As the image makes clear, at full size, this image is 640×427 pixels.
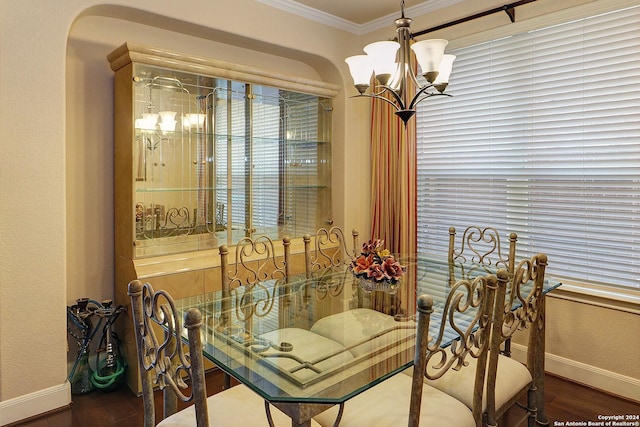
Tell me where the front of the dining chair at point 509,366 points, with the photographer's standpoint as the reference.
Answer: facing away from the viewer and to the left of the viewer

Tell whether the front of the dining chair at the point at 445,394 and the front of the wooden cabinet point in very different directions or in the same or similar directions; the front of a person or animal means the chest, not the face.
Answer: very different directions

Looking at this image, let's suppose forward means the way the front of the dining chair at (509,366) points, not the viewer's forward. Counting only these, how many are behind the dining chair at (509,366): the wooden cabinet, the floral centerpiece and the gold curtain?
0

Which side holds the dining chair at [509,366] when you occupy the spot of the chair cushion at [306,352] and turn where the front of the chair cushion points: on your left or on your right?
on your left

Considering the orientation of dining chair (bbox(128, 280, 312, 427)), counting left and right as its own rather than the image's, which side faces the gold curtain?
front

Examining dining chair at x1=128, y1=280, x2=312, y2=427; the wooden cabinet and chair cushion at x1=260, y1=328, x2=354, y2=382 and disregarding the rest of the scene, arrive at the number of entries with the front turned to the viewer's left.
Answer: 0

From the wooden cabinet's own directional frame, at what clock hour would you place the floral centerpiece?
The floral centerpiece is roughly at 12 o'clock from the wooden cabinet.

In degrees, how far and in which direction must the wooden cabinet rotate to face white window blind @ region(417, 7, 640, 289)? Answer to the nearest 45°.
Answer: approximately 45° to its left

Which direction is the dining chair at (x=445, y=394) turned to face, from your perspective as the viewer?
facing away from the viewer and to the left of the viewer

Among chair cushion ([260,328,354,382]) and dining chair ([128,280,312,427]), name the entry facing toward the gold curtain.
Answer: the dining chair

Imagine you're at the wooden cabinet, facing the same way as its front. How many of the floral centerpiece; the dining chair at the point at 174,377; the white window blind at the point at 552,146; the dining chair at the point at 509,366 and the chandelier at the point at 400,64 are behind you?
0

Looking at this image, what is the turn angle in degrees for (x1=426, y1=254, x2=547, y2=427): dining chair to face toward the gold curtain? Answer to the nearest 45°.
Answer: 0° — it already faces it

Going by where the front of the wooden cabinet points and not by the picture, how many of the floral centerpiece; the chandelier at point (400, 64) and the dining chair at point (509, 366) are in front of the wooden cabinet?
3

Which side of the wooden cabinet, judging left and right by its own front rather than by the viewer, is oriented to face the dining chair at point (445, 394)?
front

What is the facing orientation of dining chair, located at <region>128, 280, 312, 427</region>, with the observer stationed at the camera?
facing away from the viewer and to the right of the viewer
